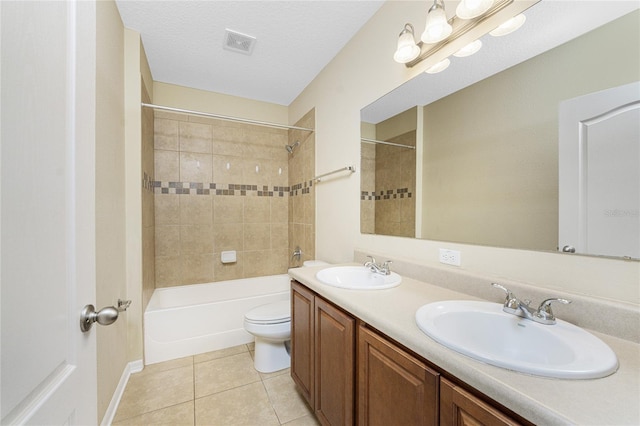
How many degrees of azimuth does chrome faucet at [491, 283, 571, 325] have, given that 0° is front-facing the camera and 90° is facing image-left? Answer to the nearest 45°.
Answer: approximately 45°

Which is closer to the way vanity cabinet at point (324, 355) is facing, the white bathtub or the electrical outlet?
the white bathtub

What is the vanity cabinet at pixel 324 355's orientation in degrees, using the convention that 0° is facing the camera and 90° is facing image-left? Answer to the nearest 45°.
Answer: approximately 45°
